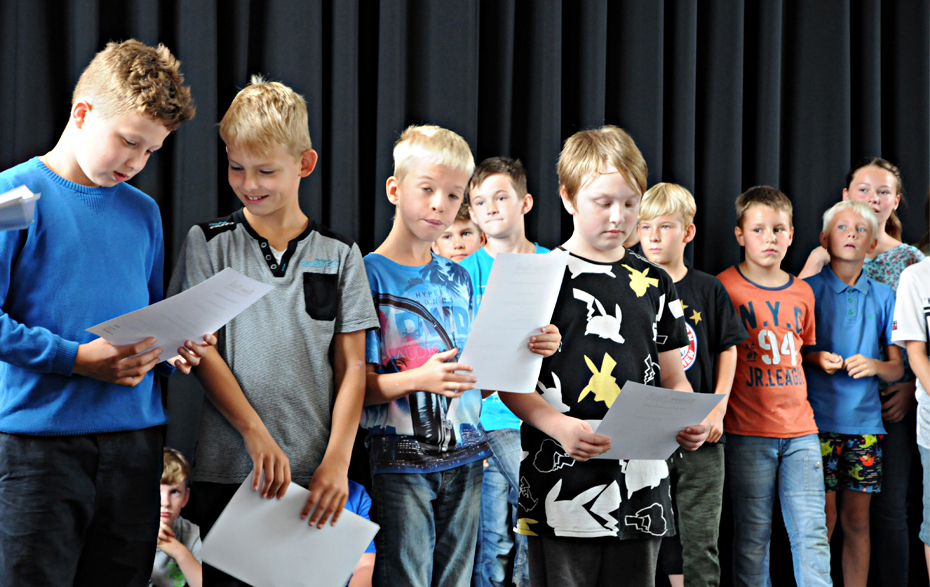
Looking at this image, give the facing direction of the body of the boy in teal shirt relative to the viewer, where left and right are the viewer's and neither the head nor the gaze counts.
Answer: facing the viewer and to the left of the viewer

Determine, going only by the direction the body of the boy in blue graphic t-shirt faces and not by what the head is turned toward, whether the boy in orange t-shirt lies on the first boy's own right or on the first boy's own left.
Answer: on the first boy's own left

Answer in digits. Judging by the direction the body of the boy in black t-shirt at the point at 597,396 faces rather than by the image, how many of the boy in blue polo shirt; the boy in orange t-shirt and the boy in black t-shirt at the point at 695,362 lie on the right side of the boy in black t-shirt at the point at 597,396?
0

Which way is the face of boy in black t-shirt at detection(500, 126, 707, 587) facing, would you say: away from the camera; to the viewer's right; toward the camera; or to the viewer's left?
toward the camera

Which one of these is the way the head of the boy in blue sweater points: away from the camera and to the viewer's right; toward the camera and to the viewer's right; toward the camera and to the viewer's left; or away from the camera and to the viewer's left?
toward the camera and to the viewer's right

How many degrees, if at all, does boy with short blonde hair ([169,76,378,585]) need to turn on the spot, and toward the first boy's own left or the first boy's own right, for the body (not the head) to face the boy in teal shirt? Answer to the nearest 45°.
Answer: approximately 135° to the first boy's own left

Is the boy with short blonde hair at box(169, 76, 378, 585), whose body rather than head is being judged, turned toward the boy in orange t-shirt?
no

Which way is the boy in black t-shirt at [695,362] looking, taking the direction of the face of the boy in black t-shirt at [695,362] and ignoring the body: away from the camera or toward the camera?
toward the camera

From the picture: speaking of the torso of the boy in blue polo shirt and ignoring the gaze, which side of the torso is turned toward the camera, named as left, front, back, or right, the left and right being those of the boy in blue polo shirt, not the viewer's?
front

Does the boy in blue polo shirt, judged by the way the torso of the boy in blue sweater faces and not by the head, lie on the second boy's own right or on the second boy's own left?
on the second boy's own left

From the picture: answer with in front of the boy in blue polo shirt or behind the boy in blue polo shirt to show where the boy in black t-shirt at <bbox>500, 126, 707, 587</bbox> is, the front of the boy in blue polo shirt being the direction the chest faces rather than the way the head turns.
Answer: in front

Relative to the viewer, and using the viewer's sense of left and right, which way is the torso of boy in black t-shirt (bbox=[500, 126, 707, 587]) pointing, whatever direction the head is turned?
facing the viewer and to the right of the viewer

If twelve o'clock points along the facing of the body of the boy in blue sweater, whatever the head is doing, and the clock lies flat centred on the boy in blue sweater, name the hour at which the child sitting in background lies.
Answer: The child sitting in background is roughly at 8 o'clock from the boy in blue sweater.

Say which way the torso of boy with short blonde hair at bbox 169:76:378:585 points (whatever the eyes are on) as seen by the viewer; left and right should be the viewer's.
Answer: facing the viewer

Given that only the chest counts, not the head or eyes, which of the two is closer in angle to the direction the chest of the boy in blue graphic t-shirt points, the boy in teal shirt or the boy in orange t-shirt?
the boy in orange t-shirt

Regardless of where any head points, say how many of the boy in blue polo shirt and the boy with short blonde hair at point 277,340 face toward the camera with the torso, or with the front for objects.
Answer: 2
